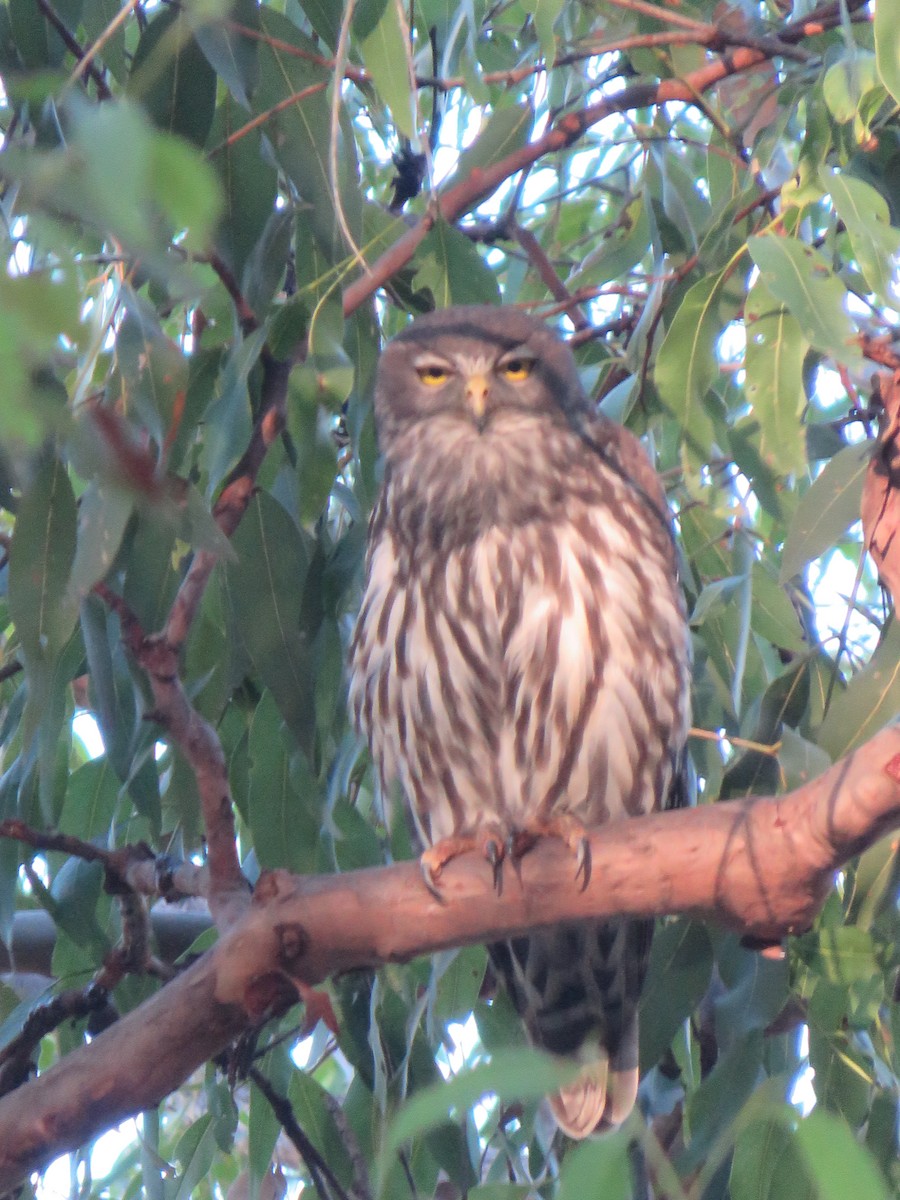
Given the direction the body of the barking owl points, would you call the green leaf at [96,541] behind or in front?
in front

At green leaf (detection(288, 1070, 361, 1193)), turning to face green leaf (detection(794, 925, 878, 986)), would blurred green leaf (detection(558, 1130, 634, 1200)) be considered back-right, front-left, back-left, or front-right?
front-right

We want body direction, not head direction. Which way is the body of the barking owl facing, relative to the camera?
toward the camera

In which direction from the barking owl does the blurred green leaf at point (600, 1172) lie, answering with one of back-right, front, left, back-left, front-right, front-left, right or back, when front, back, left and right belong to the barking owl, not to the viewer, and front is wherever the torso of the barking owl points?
front
